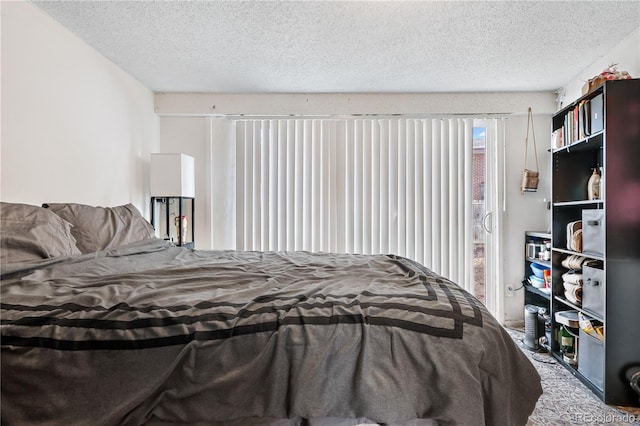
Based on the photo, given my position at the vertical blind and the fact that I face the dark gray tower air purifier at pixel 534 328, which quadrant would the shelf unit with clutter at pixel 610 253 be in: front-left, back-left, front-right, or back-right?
front-right

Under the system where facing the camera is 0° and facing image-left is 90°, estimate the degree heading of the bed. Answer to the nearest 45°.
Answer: approximately 270°

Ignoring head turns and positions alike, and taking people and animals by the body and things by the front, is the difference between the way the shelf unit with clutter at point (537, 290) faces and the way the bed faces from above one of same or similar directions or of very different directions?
very different directions

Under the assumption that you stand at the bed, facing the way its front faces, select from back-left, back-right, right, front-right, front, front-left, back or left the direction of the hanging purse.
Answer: front-left

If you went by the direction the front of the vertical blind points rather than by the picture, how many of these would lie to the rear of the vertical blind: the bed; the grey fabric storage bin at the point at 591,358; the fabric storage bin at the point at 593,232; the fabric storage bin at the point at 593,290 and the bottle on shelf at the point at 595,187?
0

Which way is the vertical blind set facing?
toward the camera

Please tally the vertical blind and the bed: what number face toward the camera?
1

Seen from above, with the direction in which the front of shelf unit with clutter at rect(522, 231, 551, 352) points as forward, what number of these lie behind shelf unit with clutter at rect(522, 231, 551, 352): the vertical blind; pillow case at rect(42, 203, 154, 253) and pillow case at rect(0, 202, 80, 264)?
0

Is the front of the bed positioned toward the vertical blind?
no

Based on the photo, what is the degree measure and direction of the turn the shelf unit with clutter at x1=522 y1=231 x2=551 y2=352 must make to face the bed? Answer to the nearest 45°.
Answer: approximately 45° to its left

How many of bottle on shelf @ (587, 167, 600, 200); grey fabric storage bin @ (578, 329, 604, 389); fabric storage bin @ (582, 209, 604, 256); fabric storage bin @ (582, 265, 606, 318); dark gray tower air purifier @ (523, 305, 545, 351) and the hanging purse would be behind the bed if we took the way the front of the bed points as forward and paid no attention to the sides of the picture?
0

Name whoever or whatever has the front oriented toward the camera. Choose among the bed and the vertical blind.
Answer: the vertical blind

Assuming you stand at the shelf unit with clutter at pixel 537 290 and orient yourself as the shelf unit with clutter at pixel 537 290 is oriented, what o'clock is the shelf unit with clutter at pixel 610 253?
the shelf unit with clutter at pixel 610 253 is roughly at 10 o'clock from the shelf unit with clutter at pixel 537 290.

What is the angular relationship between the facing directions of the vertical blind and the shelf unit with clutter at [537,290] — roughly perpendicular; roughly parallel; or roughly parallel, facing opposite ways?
roughly perpendicular

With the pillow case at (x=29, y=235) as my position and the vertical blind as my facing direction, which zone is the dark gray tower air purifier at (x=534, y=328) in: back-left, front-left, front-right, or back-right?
front-right

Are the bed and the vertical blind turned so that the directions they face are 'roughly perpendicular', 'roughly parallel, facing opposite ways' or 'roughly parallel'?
roughly perpendicular

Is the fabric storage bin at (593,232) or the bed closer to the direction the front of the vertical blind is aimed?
the bed

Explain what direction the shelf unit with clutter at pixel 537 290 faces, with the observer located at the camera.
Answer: facing the viewer and to the left of the viewer

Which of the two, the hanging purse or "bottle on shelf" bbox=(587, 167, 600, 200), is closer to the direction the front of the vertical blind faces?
the bottle on shelf

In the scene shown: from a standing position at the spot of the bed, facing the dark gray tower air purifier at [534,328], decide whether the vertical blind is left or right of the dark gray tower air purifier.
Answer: left
